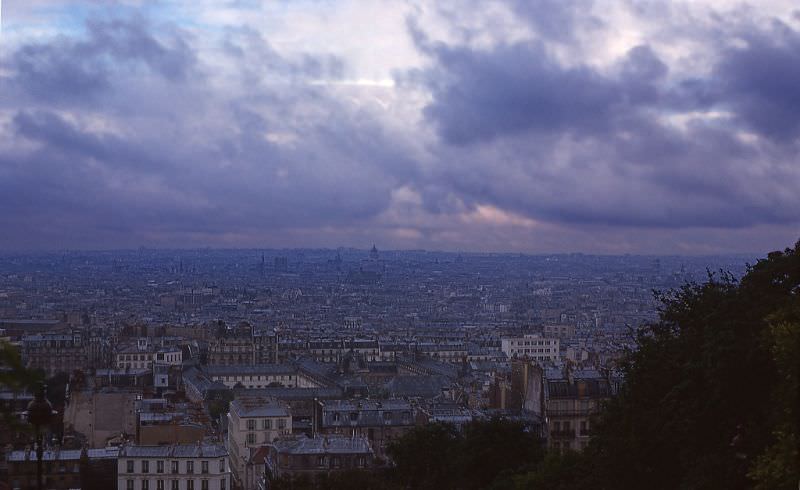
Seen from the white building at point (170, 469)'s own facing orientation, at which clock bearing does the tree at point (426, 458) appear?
The tree is roughly at 10 o'clock from the white building.

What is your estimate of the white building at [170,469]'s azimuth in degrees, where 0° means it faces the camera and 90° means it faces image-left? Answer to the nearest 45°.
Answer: approximately 0°

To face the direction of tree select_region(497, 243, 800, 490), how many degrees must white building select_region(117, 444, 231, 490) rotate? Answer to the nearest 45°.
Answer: approximately 45° to its left
